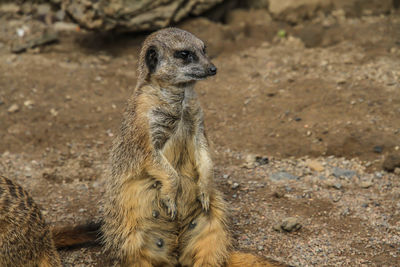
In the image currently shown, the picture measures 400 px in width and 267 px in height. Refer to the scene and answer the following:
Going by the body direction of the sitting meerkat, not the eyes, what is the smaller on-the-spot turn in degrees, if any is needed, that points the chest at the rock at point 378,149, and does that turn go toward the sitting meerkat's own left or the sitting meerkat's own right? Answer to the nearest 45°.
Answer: approximately 90° to the sitting meerkat's own left

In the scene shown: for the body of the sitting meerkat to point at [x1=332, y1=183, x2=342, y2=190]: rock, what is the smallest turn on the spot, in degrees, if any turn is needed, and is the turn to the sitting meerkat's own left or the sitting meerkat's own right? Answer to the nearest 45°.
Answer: approximately 45° to the sitting meerkat's own left

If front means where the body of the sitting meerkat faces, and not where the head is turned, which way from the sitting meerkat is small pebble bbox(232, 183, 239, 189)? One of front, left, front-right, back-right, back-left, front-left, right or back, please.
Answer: left

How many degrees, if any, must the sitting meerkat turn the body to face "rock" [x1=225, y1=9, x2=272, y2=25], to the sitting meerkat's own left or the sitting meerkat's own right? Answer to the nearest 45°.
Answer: approximately 135° to the sitting meerkat's own left

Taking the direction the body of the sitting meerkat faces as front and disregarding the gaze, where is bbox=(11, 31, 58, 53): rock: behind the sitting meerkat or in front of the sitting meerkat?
behind

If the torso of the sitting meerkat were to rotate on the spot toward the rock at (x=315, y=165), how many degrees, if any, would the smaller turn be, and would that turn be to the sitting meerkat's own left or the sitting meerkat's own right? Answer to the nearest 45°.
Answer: approximately 90° to the sitting meerkat's own left

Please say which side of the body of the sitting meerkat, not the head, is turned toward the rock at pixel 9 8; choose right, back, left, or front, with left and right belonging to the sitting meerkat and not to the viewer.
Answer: back

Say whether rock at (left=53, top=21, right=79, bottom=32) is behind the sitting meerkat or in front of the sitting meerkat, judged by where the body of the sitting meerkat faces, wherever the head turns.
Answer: behind

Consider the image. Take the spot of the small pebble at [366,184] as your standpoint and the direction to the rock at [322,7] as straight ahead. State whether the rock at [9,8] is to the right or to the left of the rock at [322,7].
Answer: left

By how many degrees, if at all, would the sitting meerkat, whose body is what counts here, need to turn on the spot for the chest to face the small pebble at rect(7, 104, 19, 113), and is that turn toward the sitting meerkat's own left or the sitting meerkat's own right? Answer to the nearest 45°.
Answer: approximately 180°

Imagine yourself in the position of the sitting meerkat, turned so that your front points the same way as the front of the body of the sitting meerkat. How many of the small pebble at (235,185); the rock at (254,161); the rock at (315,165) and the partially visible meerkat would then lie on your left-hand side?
3

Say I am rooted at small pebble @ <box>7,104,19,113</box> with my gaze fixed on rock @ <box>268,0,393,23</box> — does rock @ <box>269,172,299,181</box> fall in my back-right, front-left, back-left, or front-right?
front-right

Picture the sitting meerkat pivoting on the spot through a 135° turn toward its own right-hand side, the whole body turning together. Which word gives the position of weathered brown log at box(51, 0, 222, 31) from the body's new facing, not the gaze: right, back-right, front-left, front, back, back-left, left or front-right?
right

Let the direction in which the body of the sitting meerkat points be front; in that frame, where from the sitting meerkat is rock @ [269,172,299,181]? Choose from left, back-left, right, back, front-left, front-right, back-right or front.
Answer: left

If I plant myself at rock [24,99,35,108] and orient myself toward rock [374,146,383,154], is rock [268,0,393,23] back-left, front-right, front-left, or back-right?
front-left

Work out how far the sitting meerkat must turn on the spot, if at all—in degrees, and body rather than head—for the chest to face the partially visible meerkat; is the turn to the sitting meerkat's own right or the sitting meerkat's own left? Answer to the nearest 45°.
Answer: approximately 90° to the sitting meerkat's own right
